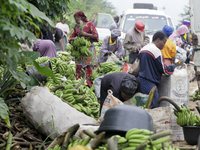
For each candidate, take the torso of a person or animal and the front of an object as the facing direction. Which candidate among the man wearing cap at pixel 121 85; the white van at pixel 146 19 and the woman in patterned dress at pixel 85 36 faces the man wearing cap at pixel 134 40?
the white van

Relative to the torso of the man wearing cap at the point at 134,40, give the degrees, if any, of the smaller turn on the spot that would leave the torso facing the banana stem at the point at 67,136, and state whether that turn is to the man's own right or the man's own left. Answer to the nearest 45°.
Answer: approximately 45° to the man's own right

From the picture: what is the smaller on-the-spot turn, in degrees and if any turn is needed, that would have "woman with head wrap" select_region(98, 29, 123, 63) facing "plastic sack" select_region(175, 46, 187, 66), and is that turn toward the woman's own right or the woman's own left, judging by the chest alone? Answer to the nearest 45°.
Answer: approximately 45° to the woman's own left

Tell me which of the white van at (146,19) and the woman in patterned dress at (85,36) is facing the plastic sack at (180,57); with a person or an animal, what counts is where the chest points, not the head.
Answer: the white van

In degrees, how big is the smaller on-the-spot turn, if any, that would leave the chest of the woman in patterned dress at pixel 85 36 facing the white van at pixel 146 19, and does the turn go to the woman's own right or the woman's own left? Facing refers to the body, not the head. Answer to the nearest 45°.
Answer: approximately 180°

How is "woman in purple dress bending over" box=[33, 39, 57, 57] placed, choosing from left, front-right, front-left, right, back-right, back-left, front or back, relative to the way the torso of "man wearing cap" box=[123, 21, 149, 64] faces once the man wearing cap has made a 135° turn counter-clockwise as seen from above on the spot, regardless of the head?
back-left

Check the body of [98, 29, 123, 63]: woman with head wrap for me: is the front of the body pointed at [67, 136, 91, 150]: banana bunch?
yes

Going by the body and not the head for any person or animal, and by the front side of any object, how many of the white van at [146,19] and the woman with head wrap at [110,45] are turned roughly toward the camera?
2

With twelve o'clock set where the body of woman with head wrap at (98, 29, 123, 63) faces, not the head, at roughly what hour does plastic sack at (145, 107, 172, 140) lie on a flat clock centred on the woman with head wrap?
The plastic sack is roughly at 12 o'clock from the woman with head wrap.
